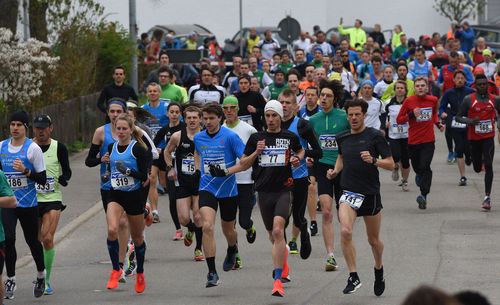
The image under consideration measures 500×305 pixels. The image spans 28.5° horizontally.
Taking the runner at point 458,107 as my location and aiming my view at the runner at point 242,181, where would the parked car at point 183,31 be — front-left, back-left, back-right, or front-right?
back-right

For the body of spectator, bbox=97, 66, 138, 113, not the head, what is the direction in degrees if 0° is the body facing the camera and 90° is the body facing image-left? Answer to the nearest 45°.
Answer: approximately 0°

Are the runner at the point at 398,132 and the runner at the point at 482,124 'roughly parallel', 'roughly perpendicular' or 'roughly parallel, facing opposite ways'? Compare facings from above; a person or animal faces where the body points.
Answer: roughly parallel

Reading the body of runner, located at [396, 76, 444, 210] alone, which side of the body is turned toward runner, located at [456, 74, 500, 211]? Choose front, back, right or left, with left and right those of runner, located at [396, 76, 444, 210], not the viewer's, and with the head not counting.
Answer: left

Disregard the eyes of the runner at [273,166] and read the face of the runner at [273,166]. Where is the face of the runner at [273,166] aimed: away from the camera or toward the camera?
toward the camera

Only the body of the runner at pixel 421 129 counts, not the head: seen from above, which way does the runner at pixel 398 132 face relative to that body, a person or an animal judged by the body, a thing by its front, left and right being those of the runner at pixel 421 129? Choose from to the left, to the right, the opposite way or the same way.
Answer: the same way

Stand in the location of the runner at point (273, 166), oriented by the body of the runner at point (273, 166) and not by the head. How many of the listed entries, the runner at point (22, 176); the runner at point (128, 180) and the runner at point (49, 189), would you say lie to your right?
3

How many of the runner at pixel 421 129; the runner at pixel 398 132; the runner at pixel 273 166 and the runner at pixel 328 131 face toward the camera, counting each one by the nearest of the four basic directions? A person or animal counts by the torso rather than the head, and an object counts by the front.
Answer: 4

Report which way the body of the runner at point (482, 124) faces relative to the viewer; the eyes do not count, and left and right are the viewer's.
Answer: facing the viewer

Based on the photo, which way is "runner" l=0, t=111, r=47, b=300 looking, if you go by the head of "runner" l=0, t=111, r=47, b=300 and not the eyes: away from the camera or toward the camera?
toward the camera

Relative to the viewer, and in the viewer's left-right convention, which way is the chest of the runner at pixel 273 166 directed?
facing the viewer

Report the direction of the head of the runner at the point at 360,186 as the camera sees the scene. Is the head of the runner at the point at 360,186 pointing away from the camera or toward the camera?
toward the camera

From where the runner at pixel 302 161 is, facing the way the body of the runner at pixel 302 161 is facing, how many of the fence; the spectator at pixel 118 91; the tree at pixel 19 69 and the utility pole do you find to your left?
0

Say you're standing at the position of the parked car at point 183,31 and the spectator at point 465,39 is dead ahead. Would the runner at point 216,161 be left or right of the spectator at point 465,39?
right

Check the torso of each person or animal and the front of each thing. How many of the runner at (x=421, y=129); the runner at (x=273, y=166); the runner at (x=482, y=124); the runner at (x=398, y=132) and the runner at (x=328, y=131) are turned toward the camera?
5

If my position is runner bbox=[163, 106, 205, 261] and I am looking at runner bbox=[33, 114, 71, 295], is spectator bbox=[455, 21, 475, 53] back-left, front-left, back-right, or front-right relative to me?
back-right

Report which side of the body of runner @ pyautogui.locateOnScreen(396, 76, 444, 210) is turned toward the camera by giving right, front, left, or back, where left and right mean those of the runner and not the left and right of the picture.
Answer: front

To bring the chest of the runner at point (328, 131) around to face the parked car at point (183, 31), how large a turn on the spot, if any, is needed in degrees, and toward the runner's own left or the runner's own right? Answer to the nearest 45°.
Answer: approximately 180°

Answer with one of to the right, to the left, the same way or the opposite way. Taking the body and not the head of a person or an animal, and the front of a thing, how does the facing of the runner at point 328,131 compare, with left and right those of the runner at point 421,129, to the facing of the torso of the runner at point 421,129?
the same way

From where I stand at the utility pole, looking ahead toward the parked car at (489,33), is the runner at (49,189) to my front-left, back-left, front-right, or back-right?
back-right
